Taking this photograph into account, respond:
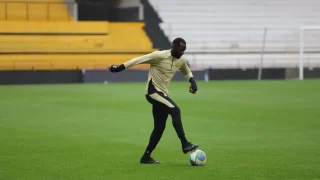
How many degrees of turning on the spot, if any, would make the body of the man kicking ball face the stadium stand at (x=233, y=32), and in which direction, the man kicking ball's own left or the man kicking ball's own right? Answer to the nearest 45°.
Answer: approximately 135° to the man kicking ball's own left

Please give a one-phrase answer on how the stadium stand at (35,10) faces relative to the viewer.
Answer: facing the viewer

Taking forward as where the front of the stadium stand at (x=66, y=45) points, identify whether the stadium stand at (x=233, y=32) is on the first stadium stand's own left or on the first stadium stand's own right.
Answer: on the first stadium stand's own left

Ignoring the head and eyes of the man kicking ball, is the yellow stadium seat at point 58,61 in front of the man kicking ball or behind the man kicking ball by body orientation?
behind

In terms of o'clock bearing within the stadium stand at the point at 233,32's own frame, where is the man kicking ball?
The man kicking ball is roughly at 12 o'clock from the stadium stand.

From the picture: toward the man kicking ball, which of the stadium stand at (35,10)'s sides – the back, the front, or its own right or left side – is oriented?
front

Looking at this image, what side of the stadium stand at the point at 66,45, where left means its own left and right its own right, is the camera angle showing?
front

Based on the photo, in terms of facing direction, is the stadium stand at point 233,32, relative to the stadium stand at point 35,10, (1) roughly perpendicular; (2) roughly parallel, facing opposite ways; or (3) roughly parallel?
roughly parallel

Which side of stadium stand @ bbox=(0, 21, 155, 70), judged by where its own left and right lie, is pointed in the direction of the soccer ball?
front

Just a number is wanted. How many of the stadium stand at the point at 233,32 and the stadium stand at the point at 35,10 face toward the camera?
2

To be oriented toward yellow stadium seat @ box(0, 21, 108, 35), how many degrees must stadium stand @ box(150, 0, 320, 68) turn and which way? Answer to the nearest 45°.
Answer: approximately 45° to its right

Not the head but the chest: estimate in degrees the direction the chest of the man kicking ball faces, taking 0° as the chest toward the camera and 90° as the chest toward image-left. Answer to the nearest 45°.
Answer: approximately 315°
